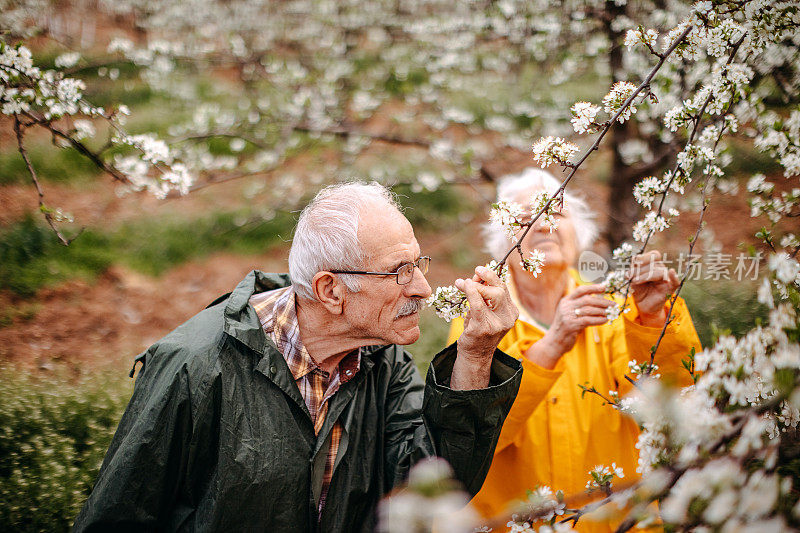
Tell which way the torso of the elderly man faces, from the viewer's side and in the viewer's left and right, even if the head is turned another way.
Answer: facing the viewer and to the right of the viewer

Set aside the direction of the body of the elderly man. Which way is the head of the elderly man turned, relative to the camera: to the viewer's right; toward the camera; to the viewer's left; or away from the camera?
to the viewer's right

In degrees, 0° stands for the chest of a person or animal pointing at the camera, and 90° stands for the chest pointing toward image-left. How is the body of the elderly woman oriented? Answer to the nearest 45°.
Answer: approximately 0°

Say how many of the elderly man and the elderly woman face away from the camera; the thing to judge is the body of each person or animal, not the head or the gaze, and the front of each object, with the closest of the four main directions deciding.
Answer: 0

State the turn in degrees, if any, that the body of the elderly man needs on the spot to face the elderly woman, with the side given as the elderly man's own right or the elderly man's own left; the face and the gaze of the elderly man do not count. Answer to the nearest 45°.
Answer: approximately 45° to the elderly man's own left

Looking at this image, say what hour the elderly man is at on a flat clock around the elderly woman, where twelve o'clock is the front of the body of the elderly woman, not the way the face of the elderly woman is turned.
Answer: The elderly man is roughly at 2 o'clock from the elderly woman.

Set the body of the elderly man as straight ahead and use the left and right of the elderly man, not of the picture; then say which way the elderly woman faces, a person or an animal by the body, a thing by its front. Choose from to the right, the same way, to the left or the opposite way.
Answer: to the right
